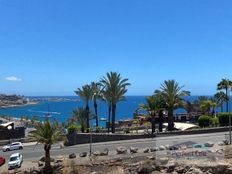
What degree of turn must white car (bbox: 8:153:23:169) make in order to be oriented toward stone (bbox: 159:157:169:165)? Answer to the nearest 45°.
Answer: approximately 90° to its left

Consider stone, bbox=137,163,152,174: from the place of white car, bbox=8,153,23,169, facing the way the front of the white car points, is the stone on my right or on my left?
on my left

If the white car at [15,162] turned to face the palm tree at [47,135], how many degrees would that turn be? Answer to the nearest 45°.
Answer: approximately 90° to its left

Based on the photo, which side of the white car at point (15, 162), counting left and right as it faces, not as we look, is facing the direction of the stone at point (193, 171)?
left

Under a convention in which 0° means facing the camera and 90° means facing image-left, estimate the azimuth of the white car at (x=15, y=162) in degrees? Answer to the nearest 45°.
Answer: approximately 45°

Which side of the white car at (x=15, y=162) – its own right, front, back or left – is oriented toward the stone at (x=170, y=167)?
left

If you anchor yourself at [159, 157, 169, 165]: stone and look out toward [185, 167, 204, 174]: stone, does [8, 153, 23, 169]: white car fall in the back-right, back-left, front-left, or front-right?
back-right

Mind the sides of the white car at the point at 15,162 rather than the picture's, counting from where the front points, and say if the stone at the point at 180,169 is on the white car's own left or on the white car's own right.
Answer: on the white car's own left
